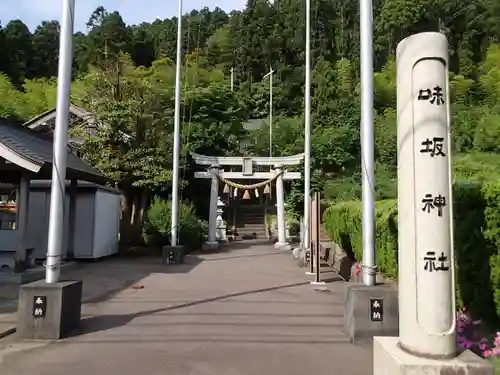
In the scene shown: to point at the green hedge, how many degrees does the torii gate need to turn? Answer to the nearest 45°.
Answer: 0° — it already faces it

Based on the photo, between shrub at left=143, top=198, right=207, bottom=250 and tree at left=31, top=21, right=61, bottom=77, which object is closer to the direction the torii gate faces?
the shrub

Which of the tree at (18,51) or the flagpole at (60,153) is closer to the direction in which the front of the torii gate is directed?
the flagpole

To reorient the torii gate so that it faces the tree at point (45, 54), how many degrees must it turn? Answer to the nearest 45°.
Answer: approximately 135° to its right

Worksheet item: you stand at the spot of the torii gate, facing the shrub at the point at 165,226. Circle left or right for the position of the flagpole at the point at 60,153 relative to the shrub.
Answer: left

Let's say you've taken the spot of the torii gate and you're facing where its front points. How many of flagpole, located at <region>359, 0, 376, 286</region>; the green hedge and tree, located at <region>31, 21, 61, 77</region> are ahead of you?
2

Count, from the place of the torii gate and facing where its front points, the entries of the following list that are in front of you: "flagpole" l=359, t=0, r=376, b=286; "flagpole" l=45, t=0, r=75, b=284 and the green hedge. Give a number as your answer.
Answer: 3

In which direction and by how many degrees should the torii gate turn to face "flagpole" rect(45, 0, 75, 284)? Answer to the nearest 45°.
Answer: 0° — it already faces it

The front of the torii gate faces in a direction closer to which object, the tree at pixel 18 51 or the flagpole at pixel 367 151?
the flagpole

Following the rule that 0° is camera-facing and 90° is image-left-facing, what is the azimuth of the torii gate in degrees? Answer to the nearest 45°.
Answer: approximately 0°

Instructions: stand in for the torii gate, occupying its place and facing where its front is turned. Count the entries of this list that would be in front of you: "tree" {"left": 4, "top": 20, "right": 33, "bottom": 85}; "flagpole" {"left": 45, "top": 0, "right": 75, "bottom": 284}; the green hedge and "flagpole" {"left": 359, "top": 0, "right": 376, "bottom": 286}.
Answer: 3

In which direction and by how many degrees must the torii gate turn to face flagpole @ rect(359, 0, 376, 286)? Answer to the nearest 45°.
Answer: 0° — it already faces it
